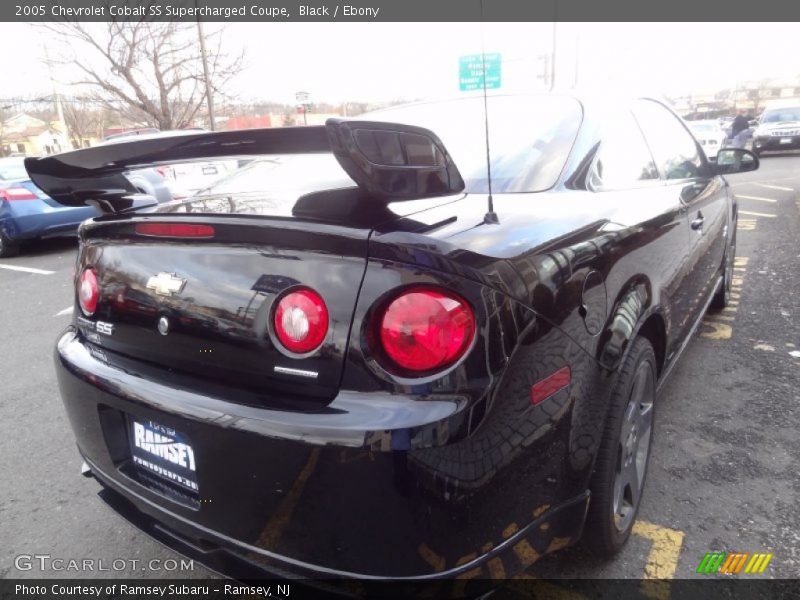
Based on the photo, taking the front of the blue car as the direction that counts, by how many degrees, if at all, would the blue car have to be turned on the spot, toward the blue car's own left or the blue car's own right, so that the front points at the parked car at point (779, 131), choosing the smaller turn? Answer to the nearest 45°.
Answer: approximately 135° to the blue car's own right

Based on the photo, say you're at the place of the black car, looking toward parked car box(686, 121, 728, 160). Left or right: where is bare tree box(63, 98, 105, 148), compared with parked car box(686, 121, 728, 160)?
left

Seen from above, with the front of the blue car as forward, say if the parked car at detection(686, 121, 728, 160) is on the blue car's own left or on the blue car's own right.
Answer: on the blue car's own right

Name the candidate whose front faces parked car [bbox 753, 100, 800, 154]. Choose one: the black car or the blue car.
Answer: the black car

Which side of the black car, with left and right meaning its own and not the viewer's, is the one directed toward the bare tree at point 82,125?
left

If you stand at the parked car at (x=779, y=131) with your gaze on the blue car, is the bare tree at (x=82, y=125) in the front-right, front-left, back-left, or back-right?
front-right

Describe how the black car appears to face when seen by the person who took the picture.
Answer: facing away from the viewer and to the right of the viewer

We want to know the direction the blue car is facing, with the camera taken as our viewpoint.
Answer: facing away from the viewer and to the left of the viewer

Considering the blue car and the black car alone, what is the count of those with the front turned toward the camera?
0

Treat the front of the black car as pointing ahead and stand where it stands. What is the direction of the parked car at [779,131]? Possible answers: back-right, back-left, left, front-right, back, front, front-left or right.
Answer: front

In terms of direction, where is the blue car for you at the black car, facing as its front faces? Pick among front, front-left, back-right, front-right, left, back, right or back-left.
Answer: left

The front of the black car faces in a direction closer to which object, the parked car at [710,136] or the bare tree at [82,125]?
the parked car

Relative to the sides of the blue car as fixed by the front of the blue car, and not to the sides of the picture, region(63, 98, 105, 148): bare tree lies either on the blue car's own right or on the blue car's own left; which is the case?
on the blue car's own right
